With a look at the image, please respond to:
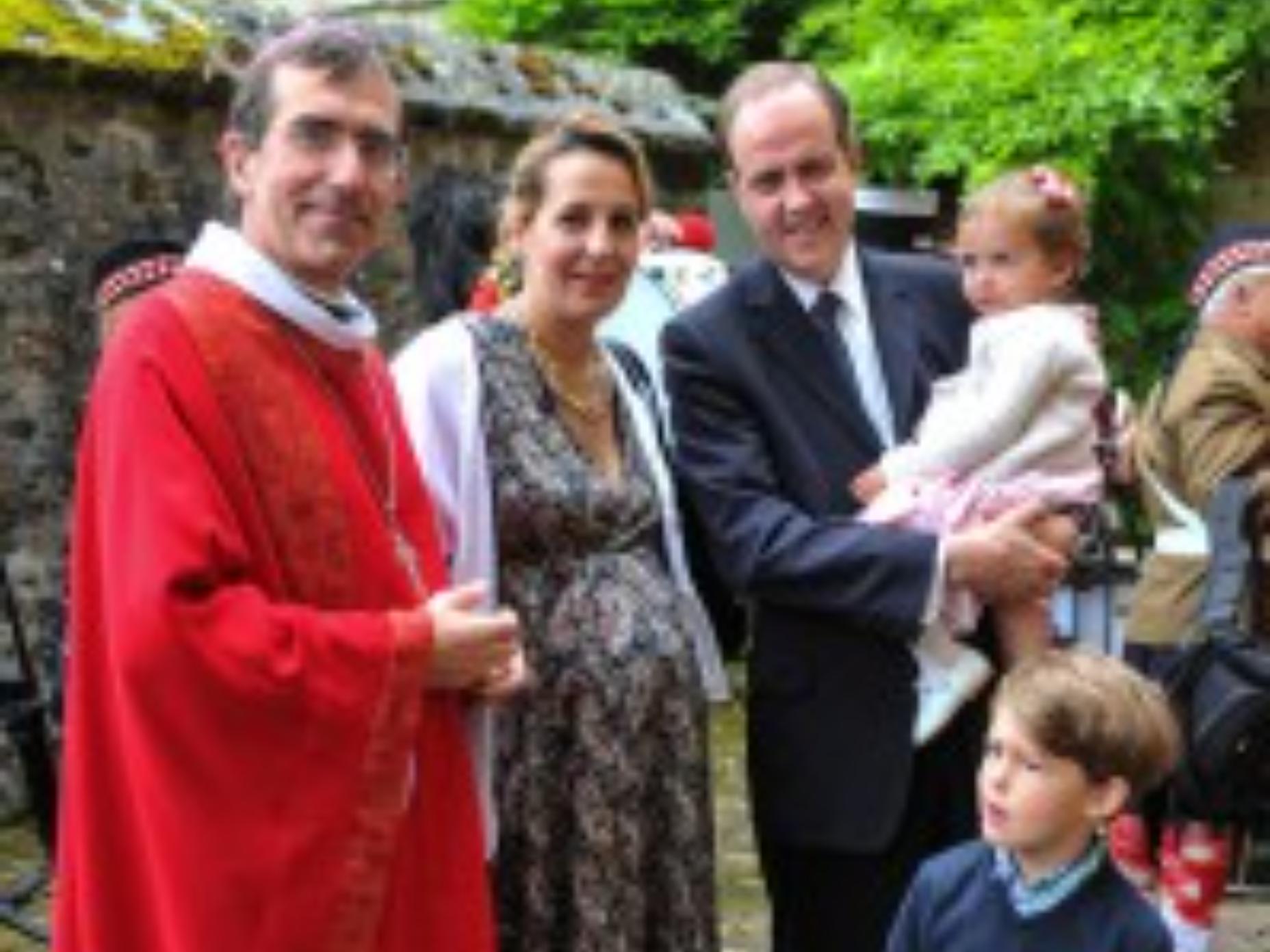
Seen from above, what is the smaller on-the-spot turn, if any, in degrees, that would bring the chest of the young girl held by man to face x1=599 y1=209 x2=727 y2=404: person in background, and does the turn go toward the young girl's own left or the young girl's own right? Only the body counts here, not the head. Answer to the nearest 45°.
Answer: approximately 90° to the young girl's own right

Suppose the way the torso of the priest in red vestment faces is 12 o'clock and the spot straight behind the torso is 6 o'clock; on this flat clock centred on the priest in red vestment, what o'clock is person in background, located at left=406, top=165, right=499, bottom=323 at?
The person in background is roughly at 8 o'clock from the priest in red vestment.

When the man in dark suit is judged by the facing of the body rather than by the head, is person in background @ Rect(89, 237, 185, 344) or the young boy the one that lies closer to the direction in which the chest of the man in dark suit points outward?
the young boy

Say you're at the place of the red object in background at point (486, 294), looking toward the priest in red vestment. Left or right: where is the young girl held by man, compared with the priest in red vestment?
left

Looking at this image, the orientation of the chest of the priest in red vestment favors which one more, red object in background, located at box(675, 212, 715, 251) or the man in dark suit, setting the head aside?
the man in dark suit

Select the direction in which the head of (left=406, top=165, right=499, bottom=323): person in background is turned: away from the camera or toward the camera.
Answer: away from the camera

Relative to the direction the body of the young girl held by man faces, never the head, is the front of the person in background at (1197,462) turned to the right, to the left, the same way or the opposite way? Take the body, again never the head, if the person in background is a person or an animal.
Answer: the opposite way

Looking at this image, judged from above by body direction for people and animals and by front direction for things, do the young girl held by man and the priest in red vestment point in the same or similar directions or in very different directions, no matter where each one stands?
very different directions

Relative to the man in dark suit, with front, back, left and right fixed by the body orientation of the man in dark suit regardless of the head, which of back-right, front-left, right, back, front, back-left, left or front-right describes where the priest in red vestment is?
right

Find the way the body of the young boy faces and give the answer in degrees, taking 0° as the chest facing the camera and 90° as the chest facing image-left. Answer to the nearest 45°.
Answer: approximately 45°

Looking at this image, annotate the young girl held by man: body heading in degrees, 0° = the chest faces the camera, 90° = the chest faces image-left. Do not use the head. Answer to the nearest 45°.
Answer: approximately 90°
